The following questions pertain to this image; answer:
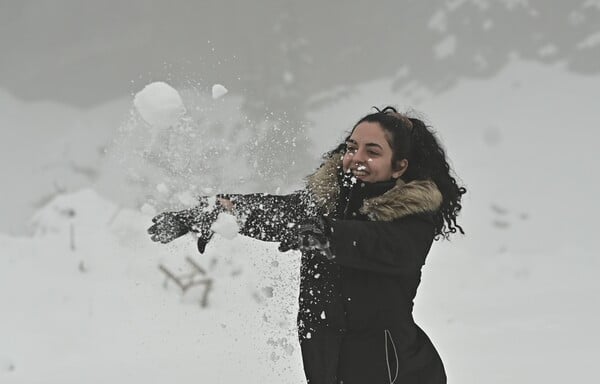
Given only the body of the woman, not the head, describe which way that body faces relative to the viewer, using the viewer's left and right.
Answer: facing the viewer and to the left of the viewer

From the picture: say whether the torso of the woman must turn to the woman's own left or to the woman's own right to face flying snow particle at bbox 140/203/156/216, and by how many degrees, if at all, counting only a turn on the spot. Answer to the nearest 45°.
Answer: approximately 90° to the woman's own right

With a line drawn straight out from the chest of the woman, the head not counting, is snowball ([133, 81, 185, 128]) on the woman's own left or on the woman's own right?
on the woman's own right

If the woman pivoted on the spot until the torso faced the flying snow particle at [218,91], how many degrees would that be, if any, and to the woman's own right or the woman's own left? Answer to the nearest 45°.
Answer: approximately 90° to the woman's own right
